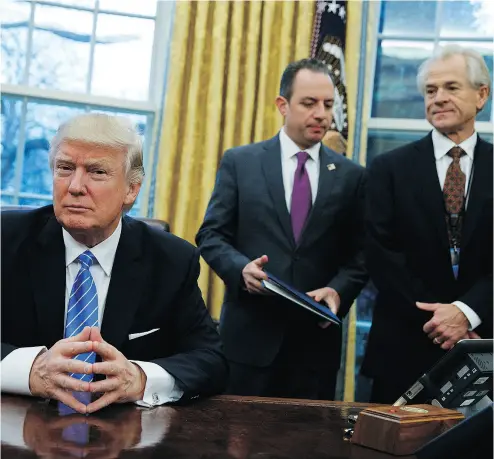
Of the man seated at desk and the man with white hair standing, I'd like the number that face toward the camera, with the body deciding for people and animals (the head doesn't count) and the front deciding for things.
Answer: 2

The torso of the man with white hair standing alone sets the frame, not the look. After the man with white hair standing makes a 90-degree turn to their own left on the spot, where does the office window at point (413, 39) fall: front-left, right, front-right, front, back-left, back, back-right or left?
left

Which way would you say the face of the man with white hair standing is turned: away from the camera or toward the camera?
toward the camera

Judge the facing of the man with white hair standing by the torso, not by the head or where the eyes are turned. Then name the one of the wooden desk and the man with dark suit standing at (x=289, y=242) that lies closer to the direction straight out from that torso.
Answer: the wooden desk

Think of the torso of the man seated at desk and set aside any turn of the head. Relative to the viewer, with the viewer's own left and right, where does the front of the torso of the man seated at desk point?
facing the viewer

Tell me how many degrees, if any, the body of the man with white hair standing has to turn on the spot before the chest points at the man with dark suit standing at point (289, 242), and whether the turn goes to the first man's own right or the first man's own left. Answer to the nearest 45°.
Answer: approximately 90° to the first man's own right

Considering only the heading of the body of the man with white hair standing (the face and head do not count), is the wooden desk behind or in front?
in front

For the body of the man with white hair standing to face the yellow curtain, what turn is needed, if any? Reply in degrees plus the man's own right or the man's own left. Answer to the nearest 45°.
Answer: approximately 135° to the man's own right

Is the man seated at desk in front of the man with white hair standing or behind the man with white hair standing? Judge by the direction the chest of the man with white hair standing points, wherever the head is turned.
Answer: in front

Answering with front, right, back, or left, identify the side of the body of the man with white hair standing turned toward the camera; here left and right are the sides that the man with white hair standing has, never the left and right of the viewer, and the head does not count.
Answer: front

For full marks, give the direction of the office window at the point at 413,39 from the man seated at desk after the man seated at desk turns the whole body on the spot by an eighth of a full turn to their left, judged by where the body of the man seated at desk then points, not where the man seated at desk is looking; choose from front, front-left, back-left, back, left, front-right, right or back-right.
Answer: left

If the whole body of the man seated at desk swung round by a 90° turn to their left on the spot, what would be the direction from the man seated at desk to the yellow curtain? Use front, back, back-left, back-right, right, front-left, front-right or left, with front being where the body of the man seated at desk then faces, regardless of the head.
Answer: left

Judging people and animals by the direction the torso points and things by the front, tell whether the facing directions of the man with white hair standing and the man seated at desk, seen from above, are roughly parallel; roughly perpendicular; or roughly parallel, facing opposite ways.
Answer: roughly parallel
